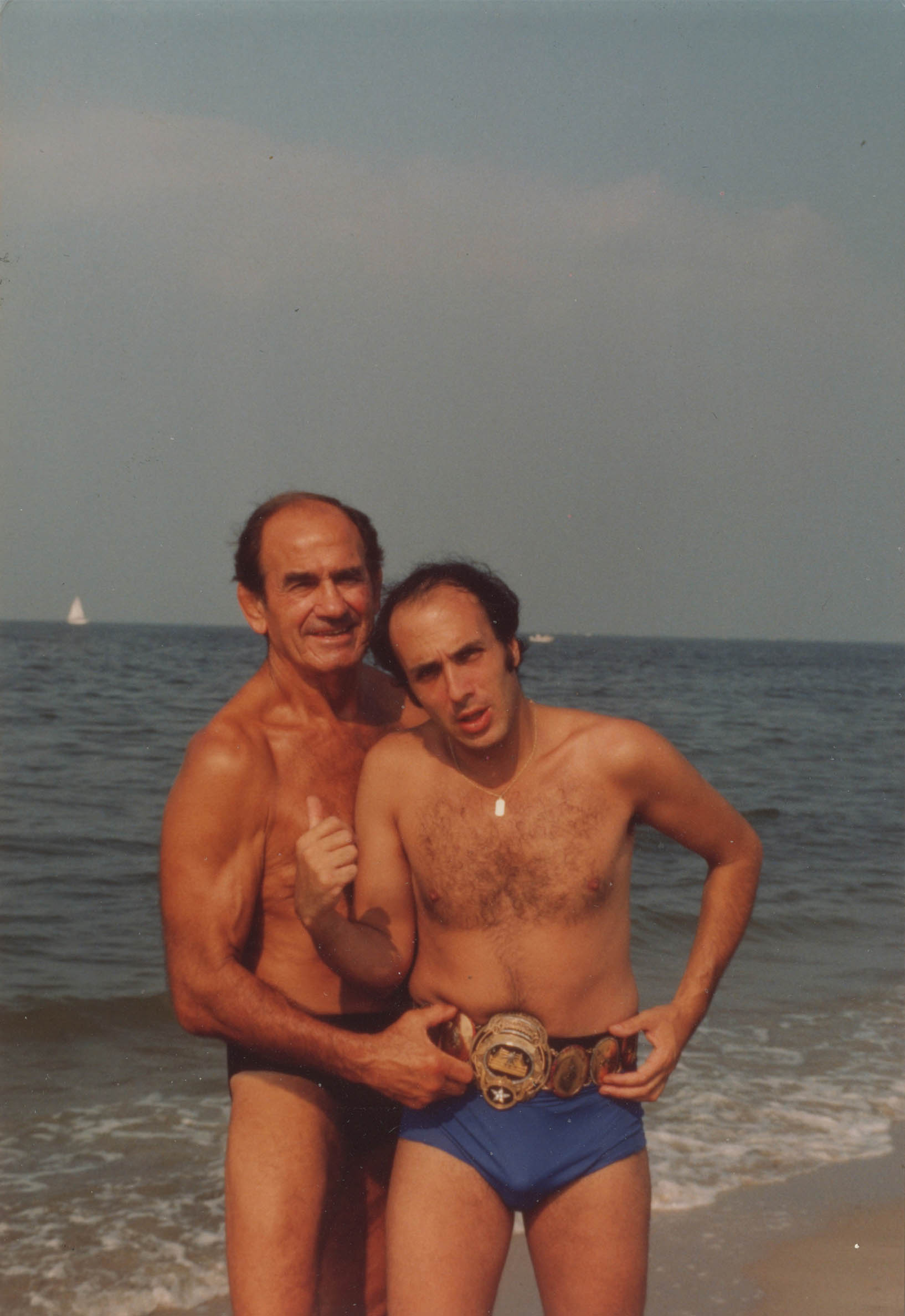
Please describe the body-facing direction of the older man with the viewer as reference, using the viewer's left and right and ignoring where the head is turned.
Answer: facing the viewer and to the right of the viewer
